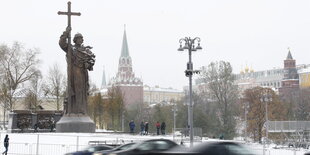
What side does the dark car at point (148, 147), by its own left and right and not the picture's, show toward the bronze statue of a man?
right

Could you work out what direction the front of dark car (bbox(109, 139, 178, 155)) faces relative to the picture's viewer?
facing to the left of the viewer

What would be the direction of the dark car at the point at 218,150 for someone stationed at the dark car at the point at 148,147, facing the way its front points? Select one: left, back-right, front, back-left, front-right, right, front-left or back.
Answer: back-left

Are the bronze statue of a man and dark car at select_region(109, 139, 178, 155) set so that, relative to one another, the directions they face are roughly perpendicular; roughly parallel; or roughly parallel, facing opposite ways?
roughly perpendicular

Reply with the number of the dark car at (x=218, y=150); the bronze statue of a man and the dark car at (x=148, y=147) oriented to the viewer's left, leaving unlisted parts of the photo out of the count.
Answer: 2

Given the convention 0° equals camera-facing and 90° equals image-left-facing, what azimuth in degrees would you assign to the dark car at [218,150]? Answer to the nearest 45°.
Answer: approximately 90°

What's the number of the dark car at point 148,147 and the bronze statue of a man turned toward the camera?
1

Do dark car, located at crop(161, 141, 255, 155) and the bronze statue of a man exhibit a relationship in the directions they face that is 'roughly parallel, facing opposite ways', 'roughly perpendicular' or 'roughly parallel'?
roughly perpendicular

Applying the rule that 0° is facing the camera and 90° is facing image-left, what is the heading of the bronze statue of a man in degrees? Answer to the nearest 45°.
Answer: approximately 0°

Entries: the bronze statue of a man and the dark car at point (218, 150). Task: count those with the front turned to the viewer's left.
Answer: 1

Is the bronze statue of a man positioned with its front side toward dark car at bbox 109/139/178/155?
yes

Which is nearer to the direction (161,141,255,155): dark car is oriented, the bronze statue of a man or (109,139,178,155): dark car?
the dark car
